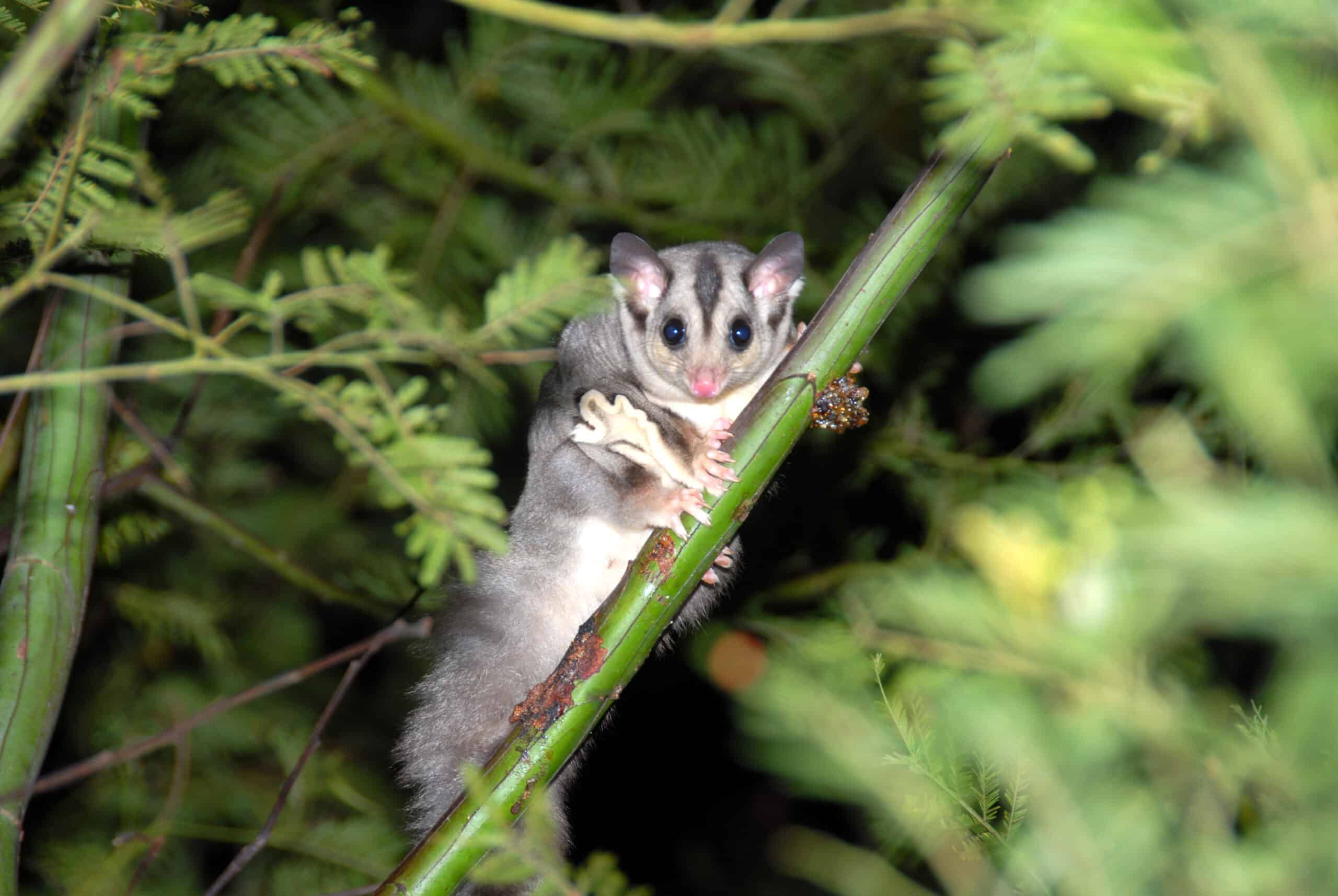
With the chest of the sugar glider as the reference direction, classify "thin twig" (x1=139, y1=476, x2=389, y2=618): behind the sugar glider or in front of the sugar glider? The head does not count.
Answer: behind

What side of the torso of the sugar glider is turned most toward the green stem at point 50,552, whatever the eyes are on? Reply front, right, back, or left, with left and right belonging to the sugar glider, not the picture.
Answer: right

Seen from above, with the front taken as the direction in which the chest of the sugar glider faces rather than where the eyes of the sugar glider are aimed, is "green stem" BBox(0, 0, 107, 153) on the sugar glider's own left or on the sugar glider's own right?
on the sugar glider's own right

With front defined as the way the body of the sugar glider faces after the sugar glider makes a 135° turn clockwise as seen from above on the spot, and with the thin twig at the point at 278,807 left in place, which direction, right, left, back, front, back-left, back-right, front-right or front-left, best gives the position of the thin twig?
front-left

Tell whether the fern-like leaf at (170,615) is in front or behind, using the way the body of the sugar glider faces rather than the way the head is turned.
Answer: behind

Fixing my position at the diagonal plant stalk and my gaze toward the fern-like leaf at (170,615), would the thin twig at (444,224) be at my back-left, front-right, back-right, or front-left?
front-right

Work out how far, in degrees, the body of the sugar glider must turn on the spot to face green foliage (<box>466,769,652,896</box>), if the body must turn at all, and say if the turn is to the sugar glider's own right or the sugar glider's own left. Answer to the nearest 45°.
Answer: approximately 45° to the sugar glider's own right

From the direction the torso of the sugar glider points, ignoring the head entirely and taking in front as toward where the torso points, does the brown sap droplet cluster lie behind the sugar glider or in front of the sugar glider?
in front
